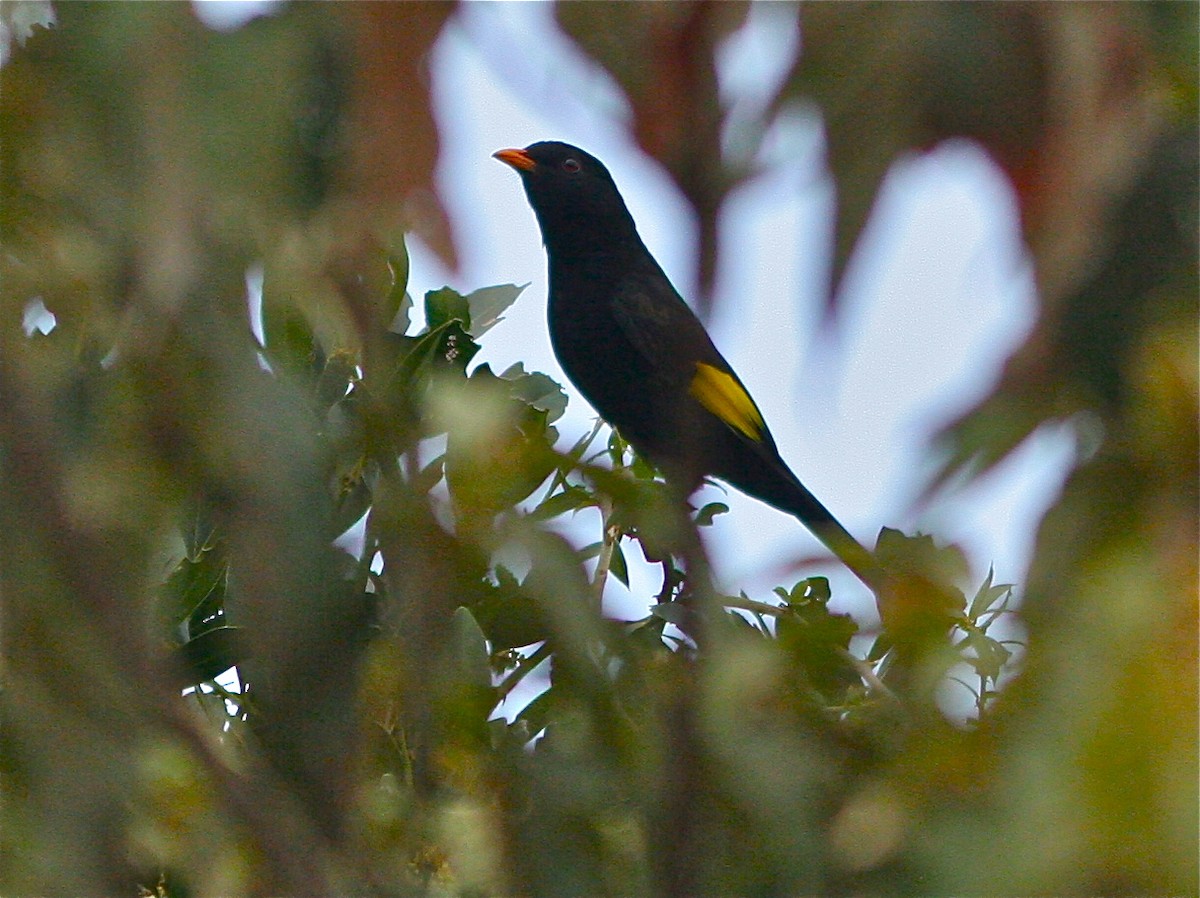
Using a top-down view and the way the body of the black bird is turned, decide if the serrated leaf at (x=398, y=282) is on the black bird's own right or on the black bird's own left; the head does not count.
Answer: on the black bird's own left

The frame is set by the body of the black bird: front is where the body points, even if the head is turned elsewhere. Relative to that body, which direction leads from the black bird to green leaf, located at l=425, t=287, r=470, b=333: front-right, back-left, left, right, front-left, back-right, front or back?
front

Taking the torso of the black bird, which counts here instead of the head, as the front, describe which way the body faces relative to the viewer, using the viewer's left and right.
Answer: facing to the left of the viewer
